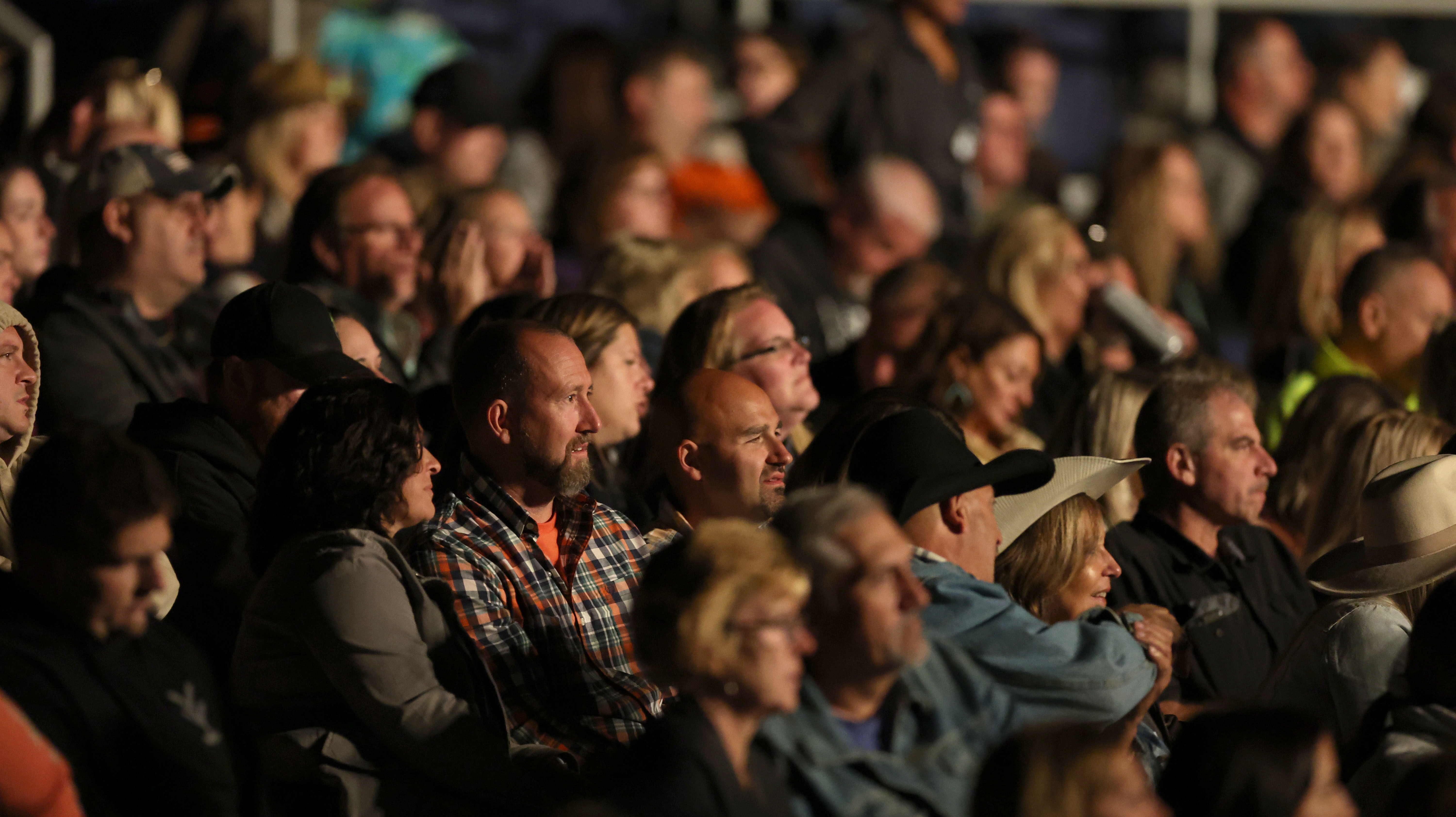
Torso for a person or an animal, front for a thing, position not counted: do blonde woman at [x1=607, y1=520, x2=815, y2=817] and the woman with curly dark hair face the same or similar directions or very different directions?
same or similar directions

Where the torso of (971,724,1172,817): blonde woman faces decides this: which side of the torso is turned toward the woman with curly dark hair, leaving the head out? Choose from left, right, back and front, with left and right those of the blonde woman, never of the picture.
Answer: back

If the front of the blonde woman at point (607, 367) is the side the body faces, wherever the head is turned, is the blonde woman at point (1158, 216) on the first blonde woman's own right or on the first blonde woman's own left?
on the first blonde woman's own left

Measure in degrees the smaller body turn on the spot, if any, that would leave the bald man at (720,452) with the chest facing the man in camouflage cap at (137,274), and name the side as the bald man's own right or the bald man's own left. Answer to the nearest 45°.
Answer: approximately 180°

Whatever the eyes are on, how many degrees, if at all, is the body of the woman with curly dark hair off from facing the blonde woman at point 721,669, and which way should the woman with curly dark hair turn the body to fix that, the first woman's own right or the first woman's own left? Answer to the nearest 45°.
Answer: approximately 45° to the first woman's own right

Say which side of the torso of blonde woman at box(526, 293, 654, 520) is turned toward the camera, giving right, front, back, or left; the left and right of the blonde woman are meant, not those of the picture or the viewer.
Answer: right

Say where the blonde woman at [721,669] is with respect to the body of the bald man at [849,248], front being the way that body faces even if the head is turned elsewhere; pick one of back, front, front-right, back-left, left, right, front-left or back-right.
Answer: front-right

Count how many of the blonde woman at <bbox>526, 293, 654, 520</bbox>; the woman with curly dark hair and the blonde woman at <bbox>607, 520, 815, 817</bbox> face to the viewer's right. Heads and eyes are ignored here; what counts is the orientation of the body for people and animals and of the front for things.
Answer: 3

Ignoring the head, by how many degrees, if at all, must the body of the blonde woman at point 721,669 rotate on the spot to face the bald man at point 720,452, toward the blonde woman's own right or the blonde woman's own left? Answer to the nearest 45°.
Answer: approximately 90° to the blonde woman's own left

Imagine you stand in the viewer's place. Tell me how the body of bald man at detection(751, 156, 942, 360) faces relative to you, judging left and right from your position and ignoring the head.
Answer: facing the viewer and to the right of the viewer

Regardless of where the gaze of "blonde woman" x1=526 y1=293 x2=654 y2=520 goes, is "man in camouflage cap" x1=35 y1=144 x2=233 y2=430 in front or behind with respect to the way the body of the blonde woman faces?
behind

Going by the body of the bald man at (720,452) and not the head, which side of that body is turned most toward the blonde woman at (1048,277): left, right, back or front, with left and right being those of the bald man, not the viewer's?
left

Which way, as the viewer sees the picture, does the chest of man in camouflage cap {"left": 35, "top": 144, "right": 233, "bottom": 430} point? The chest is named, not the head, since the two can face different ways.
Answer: to the viewer's right

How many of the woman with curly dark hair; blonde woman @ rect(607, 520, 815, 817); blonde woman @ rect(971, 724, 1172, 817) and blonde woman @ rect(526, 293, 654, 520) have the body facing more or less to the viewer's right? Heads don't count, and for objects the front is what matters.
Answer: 4

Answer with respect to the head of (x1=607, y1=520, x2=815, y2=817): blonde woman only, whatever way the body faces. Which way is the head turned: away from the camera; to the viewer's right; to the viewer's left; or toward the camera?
to the viewer's right
